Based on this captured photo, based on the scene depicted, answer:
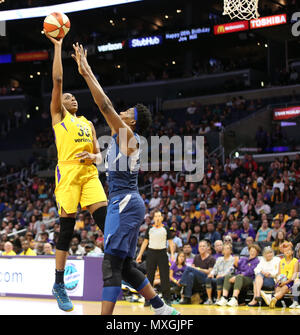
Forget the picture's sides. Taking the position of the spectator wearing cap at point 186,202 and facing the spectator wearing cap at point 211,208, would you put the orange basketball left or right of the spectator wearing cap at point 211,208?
right

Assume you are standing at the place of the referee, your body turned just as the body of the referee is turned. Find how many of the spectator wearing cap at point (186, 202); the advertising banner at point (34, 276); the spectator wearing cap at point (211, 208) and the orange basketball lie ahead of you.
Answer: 1

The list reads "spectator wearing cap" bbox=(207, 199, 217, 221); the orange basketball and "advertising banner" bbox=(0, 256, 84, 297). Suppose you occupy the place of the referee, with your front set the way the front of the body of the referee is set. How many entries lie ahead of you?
1

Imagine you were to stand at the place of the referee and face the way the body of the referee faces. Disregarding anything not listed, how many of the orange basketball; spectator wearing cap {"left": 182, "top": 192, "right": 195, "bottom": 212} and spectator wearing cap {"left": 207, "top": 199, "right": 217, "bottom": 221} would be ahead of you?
1

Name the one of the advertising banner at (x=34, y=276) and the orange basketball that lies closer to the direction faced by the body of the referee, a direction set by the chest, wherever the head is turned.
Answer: the orange basketball

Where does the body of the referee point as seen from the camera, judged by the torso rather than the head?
toward the camera

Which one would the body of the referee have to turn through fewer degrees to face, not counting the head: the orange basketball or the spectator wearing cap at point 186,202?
the orange basketball

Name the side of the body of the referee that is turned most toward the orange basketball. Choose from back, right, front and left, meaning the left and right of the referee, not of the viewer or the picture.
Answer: front

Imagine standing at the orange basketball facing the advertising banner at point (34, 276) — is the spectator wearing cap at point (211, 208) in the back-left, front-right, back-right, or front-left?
front-right

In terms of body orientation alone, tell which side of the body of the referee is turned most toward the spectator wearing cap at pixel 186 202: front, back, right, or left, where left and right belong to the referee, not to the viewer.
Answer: back

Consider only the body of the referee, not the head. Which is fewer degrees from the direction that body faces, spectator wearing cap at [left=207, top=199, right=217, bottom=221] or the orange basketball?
the orange basketball

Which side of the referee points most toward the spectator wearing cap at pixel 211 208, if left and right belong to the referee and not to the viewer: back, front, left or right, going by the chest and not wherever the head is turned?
back
